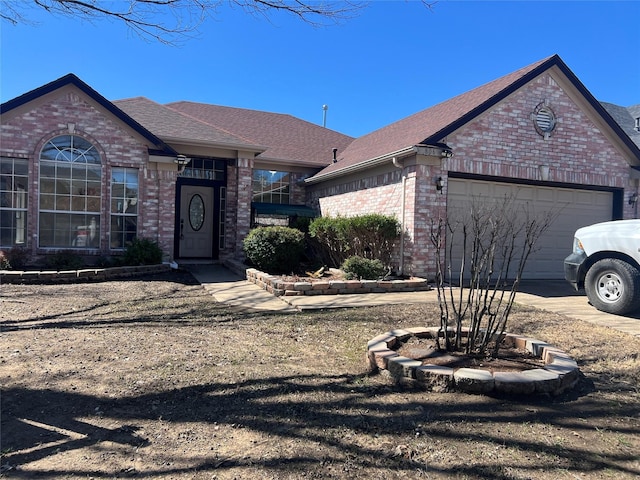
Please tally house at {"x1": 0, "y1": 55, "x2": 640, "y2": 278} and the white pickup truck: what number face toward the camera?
1

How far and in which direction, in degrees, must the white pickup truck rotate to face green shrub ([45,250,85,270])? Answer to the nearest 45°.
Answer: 0° — it already faces it

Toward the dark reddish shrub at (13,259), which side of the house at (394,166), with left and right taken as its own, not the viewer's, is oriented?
right

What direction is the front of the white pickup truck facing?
to the viewer's left

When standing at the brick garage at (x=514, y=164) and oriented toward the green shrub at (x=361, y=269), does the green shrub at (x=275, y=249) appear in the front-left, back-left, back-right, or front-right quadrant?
front-right

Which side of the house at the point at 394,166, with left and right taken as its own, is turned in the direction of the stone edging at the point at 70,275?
right

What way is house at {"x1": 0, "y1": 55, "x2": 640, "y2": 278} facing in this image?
toward the camera

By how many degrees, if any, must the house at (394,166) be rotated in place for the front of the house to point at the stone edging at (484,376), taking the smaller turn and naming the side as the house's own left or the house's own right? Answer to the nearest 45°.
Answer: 0° — it already faces it

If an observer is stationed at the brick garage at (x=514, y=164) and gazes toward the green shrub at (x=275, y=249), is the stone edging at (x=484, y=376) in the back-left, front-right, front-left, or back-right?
front-left

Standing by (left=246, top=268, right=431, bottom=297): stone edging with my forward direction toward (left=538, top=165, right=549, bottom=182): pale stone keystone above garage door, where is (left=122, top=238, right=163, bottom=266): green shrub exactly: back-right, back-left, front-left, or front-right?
back-left
